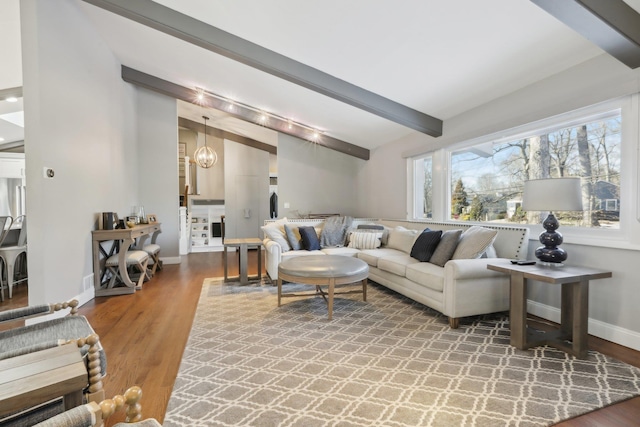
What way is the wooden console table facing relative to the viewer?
to the viewer's right

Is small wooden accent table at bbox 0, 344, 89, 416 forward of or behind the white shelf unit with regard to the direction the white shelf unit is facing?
forward

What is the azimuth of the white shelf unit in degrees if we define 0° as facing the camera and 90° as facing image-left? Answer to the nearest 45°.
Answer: approximately 0°

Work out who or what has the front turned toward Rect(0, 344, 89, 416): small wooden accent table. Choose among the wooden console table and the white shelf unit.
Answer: the white shelf unit

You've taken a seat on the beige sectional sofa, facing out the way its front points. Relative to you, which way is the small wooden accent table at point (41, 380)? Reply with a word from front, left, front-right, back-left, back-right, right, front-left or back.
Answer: front

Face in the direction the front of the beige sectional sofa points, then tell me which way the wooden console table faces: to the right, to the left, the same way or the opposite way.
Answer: the opposite way

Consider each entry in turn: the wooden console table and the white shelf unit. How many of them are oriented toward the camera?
1

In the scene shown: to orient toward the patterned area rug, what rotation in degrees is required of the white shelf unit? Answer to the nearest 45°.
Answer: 0° — it already faces it

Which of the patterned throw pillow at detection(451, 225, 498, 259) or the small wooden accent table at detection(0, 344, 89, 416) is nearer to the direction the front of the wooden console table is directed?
the patterned throw pillow

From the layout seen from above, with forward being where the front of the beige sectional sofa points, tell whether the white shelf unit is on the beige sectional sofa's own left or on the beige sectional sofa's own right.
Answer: on the beige sectional sofa's own right

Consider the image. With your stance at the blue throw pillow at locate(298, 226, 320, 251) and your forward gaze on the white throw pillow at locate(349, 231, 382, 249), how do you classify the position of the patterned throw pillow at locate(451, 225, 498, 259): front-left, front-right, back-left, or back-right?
front-right

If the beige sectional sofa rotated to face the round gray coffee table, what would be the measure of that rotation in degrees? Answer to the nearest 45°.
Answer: approximately 45° to its right

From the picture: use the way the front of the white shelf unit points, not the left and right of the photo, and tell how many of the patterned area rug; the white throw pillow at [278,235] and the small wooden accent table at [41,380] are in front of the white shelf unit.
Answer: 3

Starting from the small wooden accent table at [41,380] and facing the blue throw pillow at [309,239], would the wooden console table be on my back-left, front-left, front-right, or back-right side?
front-left

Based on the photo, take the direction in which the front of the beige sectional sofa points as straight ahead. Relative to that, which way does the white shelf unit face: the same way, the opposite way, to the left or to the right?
to the left

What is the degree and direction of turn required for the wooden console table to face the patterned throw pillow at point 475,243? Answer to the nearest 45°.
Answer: approximately 45° to its right
